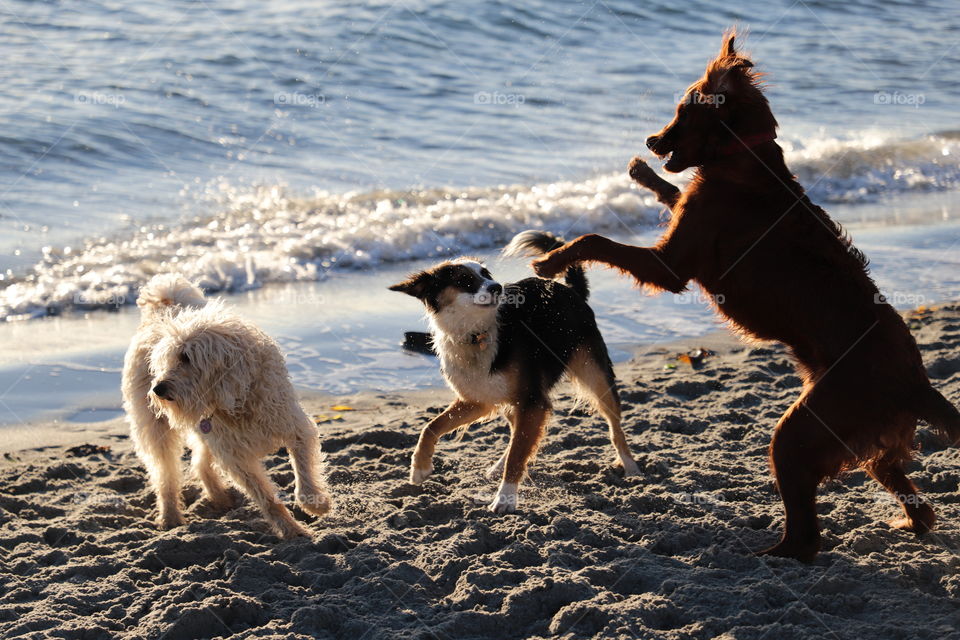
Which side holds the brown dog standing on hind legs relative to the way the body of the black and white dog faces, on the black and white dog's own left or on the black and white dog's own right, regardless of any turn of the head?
on the black and white dog's own left

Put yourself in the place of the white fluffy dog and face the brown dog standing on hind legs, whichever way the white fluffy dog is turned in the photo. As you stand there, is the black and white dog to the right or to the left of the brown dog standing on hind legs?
left

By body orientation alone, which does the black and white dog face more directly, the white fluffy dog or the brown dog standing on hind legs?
the white fluffy dog

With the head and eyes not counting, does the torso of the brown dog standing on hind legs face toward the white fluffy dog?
yes

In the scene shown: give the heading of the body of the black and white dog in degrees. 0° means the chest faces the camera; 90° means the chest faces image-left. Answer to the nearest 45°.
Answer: approximately 45°

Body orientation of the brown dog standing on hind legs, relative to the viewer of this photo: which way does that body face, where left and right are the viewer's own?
facing to the left of the viewer

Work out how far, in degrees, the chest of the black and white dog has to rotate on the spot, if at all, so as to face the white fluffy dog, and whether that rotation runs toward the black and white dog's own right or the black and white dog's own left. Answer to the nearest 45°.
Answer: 0° — it already faces it

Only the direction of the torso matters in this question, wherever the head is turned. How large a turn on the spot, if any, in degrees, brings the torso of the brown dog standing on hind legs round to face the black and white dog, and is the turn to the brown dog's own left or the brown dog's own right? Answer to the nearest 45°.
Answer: approximately 45° to the brown dog's own right

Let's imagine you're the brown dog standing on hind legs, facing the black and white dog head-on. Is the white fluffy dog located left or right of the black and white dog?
left

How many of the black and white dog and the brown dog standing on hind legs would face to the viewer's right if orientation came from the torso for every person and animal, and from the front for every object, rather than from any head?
0
